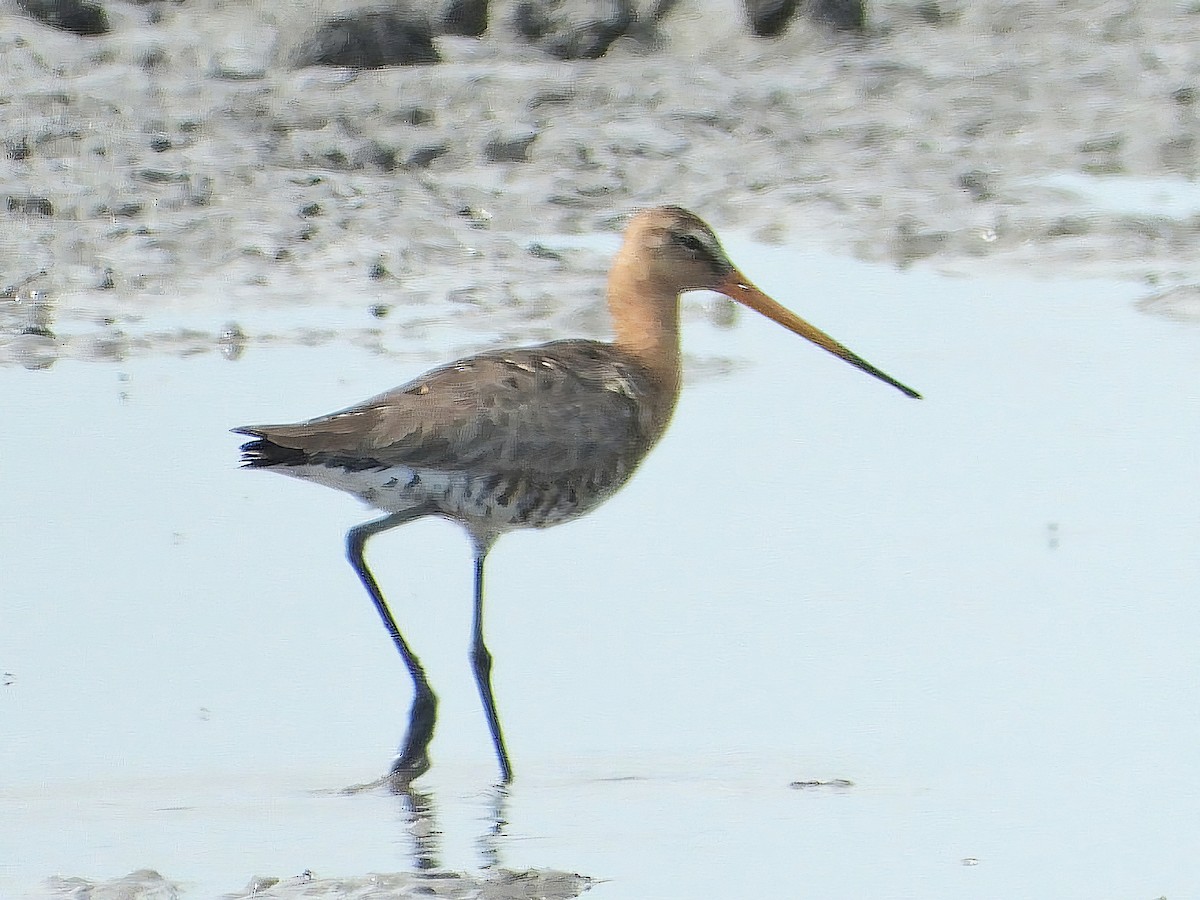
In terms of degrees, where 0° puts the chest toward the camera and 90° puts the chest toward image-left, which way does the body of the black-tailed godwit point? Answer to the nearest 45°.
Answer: approximately 270°

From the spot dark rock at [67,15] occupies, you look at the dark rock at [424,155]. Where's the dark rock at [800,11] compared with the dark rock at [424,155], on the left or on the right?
left

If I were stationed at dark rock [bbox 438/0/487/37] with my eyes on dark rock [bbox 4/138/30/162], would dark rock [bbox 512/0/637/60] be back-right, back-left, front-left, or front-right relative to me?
back-left

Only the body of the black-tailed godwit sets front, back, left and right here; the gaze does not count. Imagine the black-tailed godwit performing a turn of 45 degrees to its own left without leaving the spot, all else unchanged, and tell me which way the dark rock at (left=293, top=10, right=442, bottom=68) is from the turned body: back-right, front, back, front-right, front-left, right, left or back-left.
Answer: front-left

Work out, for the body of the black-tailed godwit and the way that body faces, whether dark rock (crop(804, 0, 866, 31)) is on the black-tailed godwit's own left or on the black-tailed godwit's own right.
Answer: on the black-tailed godwit's own left

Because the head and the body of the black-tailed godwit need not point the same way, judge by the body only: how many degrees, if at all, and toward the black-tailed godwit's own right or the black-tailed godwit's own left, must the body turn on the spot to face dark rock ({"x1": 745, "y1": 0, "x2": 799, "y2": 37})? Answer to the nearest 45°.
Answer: approximately 90° to the black-tailed godwit's own left

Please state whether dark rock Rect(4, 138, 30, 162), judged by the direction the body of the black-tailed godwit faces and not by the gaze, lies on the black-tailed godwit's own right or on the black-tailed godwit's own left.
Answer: on the black-tailed godwit's own left

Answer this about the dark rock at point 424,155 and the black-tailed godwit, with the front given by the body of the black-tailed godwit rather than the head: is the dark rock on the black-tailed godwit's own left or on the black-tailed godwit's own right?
on the black-tailed godwit's own left
